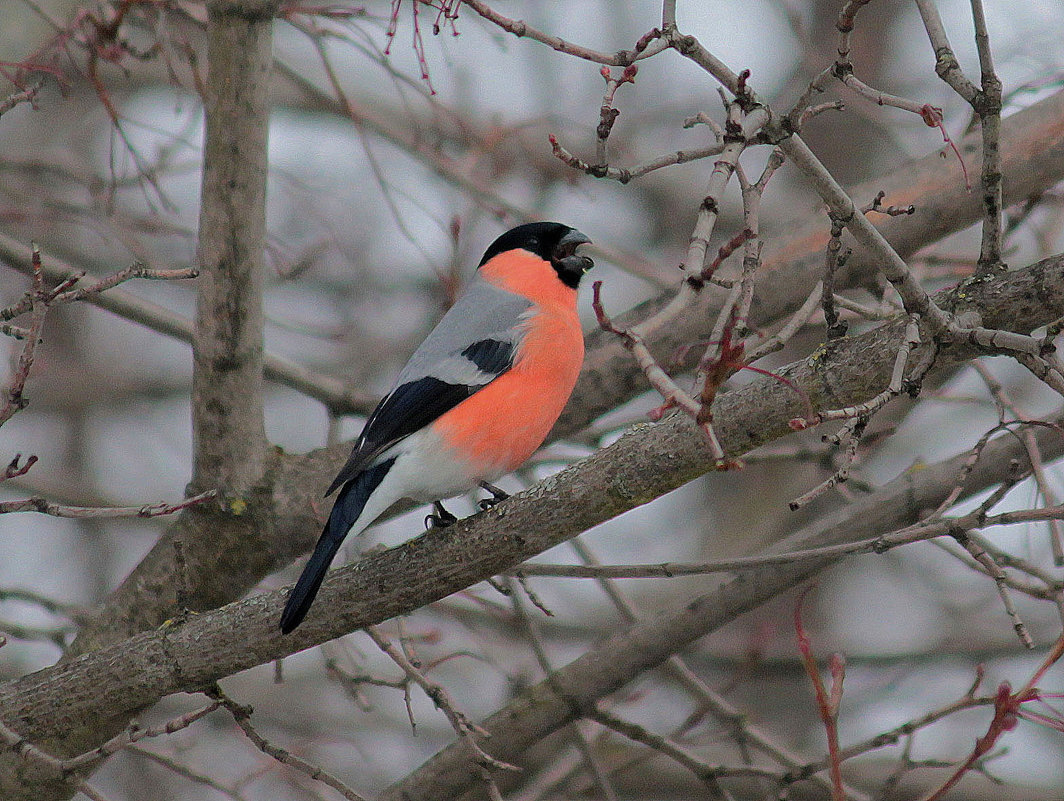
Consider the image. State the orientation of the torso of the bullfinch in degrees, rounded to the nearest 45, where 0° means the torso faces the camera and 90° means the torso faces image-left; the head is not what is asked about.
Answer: approximately 270°
